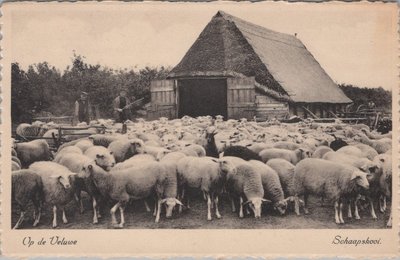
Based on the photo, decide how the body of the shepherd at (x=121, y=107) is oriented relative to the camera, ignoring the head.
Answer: toward the camera
